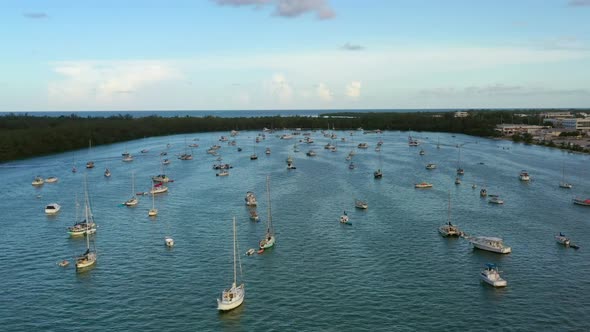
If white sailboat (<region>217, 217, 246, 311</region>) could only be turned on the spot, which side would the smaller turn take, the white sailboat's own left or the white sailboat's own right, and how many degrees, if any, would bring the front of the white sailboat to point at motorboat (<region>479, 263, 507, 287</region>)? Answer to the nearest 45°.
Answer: approximately 45° to the white sailboat's own right

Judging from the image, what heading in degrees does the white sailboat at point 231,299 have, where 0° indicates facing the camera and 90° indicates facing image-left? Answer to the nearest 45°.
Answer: approximately 225°
